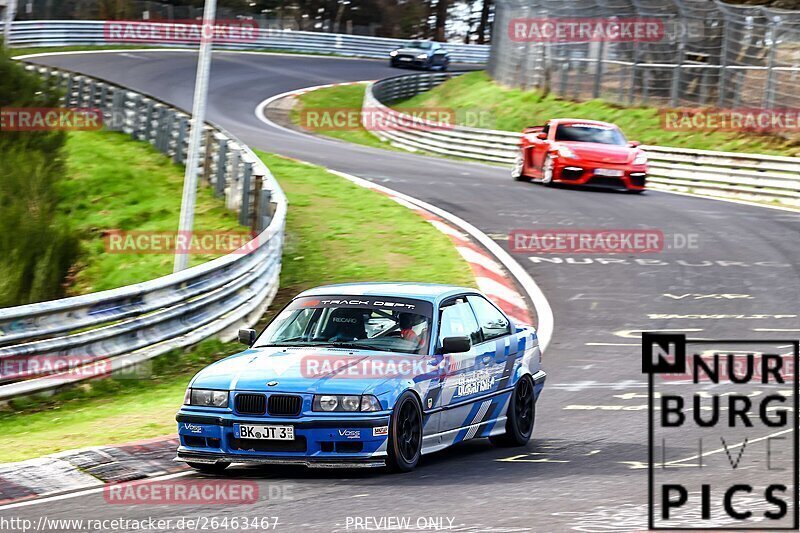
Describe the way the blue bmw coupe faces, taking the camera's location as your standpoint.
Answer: facing the viewer and to the left of the viewer

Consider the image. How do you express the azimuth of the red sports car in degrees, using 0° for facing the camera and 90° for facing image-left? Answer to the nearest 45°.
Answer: approximately 315°

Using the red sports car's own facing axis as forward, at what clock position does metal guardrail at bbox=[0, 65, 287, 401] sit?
The metal guardrail is roughly at 2 o'clock from the red sports car.

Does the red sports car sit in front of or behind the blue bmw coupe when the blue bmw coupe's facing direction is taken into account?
behind

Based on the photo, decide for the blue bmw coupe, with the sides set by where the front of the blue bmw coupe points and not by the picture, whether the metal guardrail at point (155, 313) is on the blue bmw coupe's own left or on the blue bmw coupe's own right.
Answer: on the blue bmw coupe's own right

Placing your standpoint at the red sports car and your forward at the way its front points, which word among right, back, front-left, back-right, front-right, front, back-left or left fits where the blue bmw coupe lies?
front-right

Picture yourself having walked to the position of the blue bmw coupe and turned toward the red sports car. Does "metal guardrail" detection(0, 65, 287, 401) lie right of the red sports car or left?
left

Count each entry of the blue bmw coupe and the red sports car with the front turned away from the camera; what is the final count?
0
